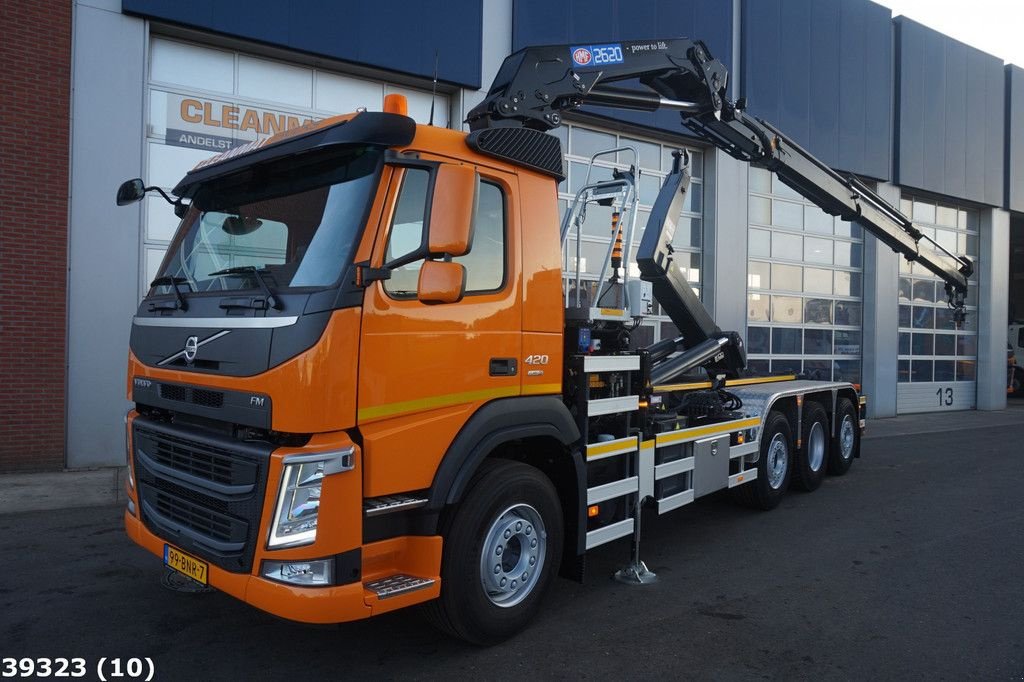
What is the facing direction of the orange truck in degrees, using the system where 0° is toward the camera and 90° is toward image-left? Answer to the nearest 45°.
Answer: approximately 45°
